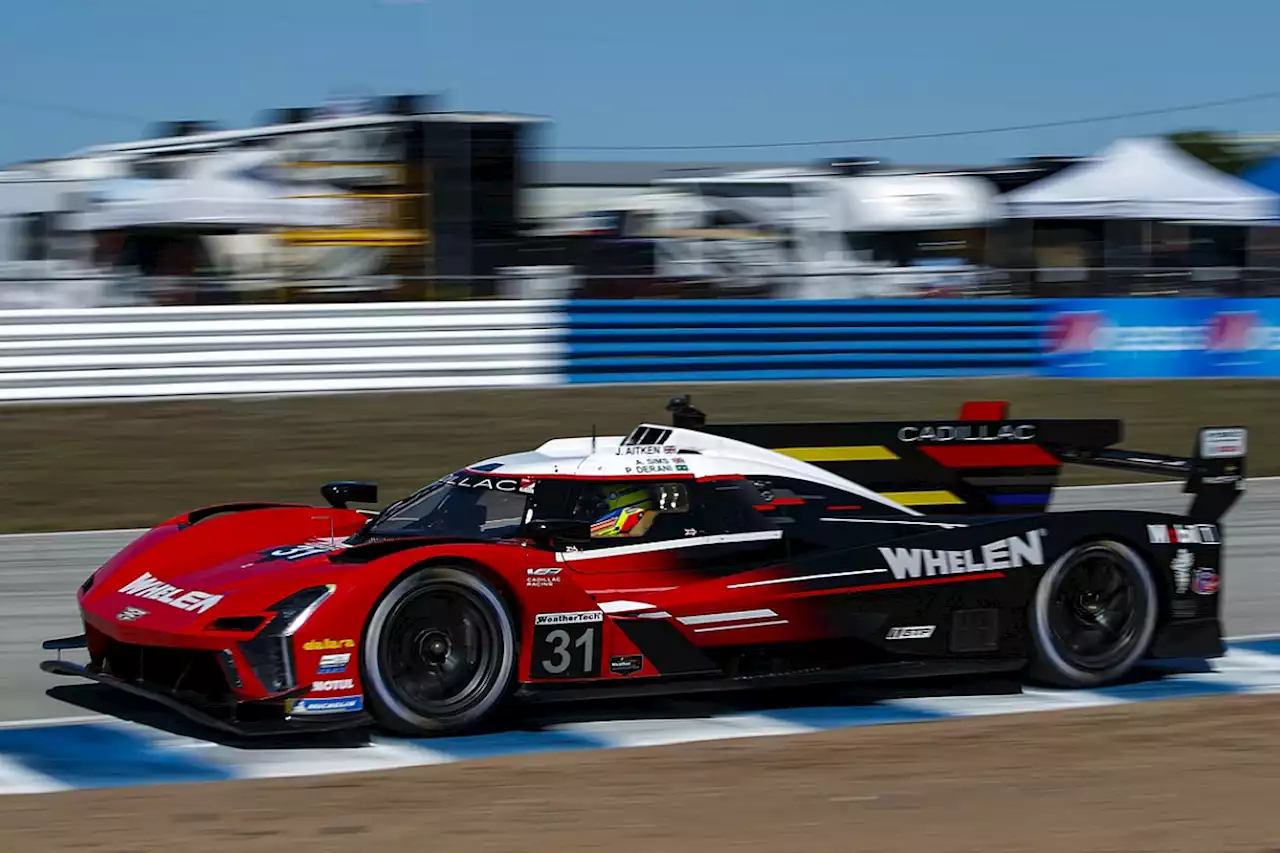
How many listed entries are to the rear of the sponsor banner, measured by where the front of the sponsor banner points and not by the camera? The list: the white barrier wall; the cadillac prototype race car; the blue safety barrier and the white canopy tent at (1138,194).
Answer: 1

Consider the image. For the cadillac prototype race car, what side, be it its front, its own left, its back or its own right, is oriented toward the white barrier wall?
right

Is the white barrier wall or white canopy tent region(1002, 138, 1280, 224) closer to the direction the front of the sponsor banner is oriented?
the white barrier wall

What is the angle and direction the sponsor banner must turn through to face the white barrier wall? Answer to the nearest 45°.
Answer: approximately 45° to its right

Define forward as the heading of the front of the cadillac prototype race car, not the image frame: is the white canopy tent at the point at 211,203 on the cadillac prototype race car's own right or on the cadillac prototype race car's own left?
on the cadillac prototype race car's own right

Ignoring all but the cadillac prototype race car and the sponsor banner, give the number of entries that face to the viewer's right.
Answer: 0

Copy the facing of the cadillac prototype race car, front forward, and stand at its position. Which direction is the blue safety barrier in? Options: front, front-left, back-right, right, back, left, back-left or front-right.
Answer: back-right

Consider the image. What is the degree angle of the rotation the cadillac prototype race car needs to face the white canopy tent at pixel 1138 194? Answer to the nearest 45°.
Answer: approximately 135° to its right

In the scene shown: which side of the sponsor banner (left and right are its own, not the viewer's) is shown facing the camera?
front

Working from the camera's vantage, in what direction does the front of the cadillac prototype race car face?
facing the viewer and to the left of the viewer

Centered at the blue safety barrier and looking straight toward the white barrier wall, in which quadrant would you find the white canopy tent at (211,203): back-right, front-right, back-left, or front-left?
front-right

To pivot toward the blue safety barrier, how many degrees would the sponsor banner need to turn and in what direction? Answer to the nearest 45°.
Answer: approximately 45° to its right

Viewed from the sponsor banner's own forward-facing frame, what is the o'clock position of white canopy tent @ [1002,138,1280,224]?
The white canopy tent is roughly at 6 o'clock from the sponsor banner.
